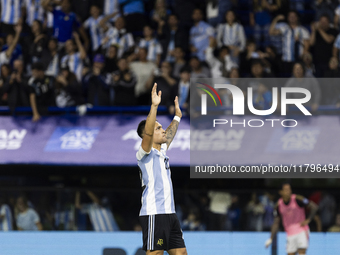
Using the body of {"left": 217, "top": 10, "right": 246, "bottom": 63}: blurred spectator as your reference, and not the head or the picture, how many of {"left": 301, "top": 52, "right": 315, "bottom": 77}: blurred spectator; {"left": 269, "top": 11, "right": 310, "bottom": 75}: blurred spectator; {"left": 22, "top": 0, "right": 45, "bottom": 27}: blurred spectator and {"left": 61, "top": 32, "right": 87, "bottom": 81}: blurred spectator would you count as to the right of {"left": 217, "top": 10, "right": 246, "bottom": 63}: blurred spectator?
2

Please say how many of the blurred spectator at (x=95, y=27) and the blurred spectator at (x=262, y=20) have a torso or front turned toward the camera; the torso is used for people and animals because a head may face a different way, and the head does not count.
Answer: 2

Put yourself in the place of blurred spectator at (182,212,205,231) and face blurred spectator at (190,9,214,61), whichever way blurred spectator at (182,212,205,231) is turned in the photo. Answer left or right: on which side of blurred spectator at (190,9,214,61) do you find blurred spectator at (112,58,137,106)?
left

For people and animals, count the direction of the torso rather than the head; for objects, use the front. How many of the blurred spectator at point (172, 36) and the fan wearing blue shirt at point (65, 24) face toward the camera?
2
